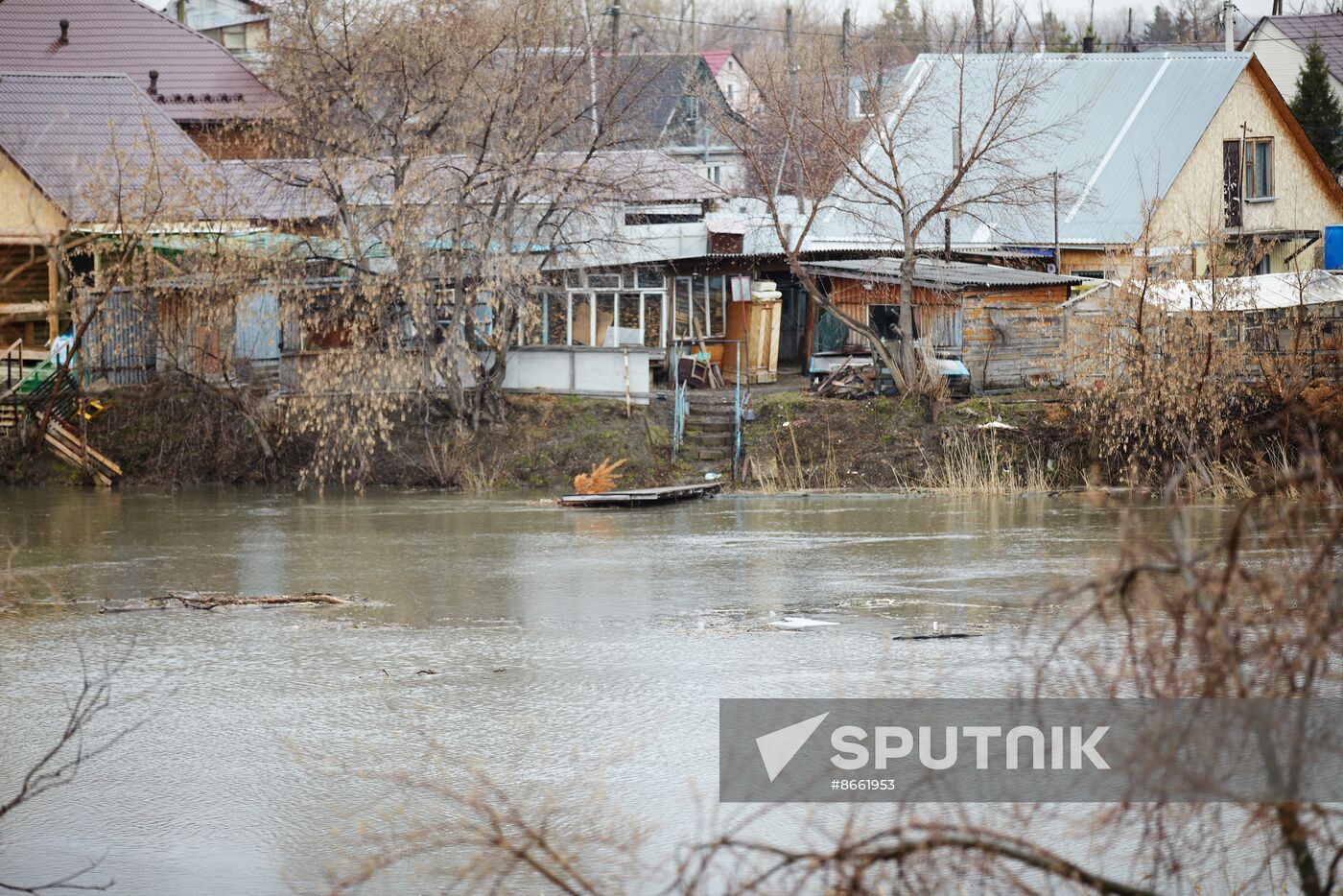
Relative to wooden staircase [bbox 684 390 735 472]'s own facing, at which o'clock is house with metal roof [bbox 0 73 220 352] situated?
The house with metal roof is roughly at 3 o'clock from the wooden staircase.

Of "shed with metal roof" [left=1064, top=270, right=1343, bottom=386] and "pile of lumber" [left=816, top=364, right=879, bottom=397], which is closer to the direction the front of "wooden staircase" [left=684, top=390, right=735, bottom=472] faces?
the shed with metal roof

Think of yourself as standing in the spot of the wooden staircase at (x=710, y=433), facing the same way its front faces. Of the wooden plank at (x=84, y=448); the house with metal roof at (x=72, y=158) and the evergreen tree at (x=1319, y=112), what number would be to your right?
2

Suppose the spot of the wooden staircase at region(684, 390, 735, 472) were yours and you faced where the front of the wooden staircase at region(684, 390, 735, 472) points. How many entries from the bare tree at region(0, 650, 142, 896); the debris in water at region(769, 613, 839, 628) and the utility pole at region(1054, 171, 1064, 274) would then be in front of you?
2

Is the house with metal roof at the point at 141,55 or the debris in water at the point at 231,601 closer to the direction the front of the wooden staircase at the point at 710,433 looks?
the debris in water

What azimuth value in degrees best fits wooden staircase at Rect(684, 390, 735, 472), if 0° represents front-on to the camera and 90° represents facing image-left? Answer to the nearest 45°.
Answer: approximately 0°

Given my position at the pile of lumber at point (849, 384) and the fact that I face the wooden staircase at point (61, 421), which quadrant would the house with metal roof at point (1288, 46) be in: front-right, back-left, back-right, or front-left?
back-right

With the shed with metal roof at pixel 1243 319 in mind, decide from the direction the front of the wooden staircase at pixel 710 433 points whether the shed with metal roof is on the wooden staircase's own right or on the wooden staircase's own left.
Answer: on the wooden staircase's own left

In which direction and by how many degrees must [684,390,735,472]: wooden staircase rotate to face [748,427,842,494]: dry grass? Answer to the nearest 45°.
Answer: approximately 45° to its left

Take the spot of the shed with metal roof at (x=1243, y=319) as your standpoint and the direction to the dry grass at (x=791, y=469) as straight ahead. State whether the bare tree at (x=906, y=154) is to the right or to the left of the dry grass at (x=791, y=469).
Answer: right

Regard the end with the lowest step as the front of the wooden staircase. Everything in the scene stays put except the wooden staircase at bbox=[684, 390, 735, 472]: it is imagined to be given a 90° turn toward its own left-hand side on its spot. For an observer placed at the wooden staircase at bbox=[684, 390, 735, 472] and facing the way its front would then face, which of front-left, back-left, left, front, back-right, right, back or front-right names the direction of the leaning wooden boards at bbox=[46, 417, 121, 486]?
back

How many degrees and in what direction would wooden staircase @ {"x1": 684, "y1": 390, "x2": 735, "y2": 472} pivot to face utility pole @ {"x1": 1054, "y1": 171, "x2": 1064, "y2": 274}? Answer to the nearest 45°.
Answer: approximately 135° to its left

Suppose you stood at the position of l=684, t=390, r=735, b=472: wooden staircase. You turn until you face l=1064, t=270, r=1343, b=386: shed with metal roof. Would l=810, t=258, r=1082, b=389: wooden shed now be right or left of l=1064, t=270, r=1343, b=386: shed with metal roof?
left

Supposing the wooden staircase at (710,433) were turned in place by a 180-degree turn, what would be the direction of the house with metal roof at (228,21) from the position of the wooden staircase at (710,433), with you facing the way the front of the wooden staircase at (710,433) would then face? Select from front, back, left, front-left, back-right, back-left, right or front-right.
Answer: front-left

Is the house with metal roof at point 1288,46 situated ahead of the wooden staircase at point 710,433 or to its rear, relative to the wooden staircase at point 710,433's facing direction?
to the rear
